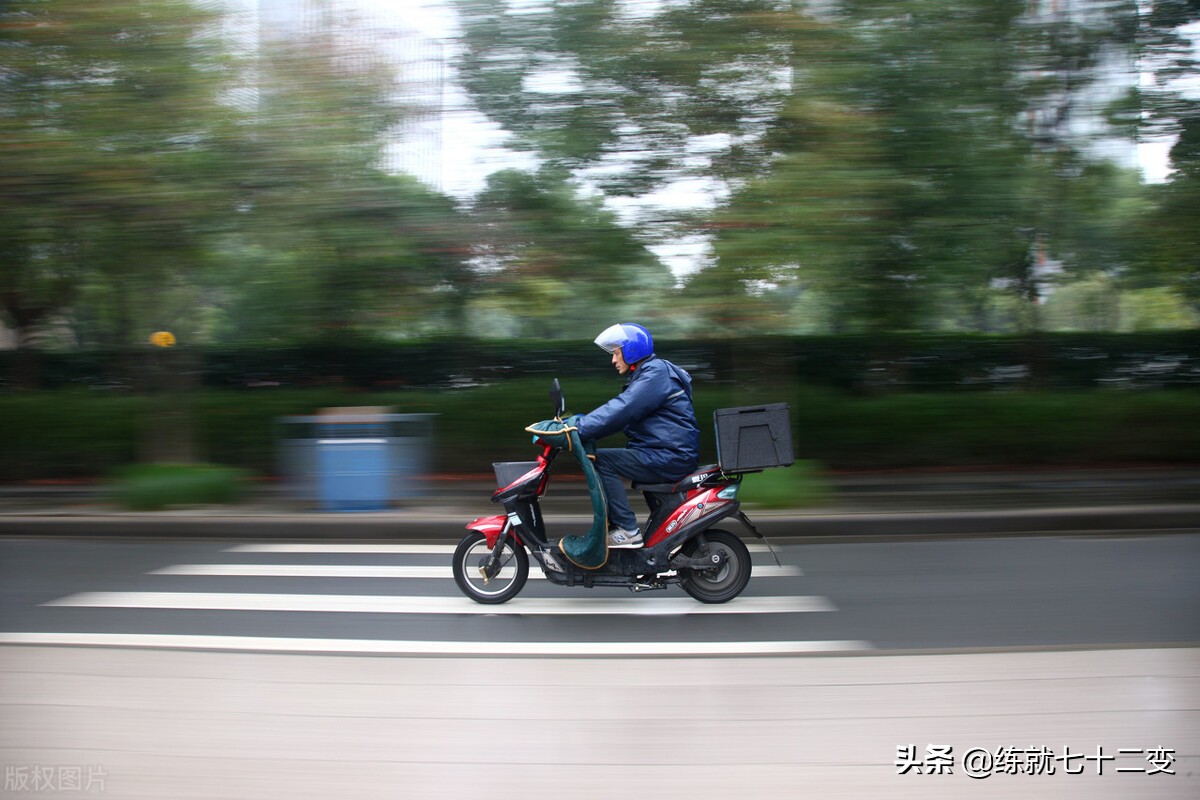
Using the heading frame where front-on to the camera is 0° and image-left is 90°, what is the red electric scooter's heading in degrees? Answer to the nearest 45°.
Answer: approximately 90°

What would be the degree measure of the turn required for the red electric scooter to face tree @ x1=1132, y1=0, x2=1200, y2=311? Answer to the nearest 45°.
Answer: approximately 135° to its right

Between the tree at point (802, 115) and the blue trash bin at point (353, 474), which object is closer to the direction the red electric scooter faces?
the blue trash bin

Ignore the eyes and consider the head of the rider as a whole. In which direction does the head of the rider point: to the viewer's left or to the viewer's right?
to the viewer's left

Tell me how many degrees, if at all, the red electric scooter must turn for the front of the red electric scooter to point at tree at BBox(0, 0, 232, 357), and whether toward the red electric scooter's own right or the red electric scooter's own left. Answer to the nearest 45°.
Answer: approximately 45° to the red electric scooter's own right

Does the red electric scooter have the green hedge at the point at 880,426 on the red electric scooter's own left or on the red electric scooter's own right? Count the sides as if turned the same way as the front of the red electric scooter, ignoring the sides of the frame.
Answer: on the red electric scooter's own right

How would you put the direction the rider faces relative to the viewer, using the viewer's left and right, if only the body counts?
facing to the left of the viewer

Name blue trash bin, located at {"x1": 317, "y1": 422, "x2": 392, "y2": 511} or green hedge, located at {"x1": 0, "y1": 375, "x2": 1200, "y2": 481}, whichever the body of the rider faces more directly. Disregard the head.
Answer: the blue trash bin

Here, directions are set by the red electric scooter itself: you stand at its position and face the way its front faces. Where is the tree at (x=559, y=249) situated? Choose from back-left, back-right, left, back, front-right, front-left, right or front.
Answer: right
